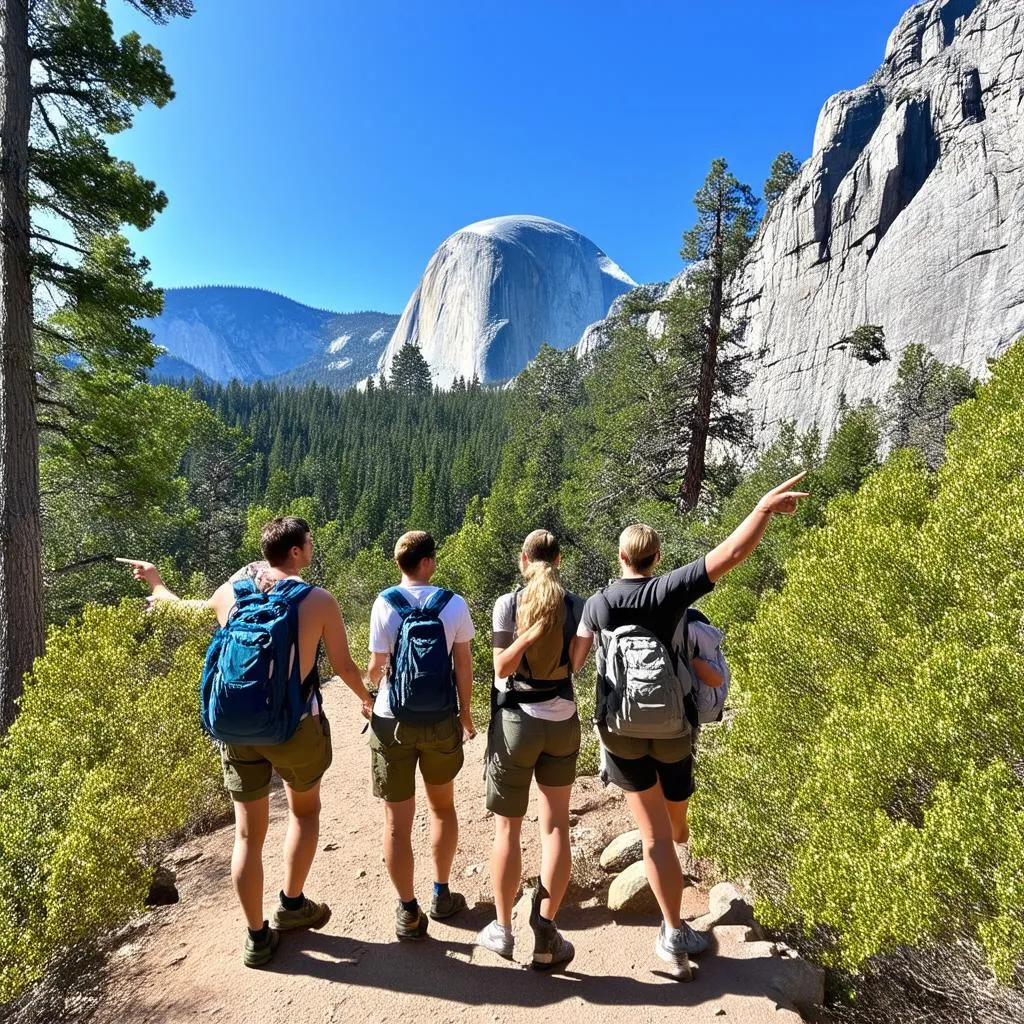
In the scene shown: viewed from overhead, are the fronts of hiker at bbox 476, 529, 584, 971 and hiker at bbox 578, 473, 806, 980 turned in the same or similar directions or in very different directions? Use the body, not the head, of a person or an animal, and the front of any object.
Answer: same or similar directions

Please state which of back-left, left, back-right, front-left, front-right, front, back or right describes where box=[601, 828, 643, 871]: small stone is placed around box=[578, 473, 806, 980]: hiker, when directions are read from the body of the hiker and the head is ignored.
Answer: front

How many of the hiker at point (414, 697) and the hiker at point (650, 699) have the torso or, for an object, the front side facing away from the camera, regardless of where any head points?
2

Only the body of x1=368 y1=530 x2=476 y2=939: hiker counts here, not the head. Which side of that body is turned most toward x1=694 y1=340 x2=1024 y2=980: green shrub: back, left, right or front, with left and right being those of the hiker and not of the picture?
right

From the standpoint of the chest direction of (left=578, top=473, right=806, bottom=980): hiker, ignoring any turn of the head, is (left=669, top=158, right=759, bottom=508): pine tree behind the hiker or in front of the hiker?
in front

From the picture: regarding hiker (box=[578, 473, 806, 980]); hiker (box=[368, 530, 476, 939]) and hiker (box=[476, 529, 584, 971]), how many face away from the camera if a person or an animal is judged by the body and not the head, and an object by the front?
3

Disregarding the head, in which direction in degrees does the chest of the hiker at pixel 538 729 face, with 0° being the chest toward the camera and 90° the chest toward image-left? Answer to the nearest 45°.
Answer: approximately 180°

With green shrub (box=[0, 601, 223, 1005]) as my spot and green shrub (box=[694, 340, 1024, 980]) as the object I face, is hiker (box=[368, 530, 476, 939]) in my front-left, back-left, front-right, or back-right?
front-right

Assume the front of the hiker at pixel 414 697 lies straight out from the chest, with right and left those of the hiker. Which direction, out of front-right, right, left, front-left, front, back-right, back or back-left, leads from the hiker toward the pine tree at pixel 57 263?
front-left

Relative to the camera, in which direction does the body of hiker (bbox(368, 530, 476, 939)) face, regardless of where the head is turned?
away from the camera

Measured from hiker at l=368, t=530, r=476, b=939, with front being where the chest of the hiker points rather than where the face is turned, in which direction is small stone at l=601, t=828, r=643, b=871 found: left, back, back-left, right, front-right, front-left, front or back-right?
front-right

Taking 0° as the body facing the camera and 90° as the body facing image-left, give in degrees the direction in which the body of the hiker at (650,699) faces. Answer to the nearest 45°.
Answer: approximately 180°

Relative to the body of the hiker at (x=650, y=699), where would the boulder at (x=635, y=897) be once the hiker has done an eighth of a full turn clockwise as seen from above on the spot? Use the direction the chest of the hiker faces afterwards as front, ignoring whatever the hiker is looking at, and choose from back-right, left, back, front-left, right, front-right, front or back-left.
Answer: front-left
